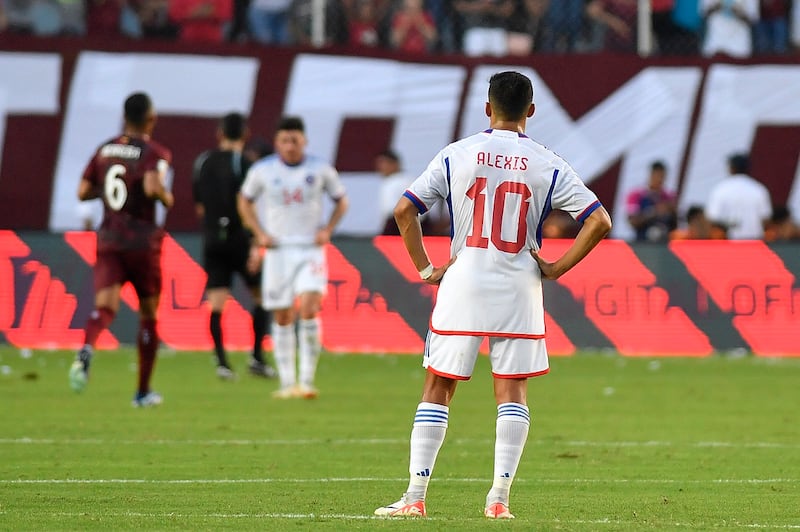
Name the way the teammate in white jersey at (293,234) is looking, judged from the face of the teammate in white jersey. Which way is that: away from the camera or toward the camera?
toward the camera

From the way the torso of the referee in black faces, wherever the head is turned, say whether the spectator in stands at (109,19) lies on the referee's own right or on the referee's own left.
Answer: on the referee's own left

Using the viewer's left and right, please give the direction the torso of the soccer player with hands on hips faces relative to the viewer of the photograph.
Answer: facing away from the viewer

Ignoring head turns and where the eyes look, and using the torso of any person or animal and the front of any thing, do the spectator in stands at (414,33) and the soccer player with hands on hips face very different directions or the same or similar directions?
very different directions

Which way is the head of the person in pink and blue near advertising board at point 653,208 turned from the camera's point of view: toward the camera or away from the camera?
toward the camera

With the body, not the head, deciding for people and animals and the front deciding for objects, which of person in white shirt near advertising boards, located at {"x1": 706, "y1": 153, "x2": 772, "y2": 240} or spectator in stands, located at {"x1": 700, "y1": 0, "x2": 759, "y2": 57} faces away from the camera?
person in white shirt near advertising boards, located at {"x1": 706, "y1": 153, "x2": 772, "y2": 240}

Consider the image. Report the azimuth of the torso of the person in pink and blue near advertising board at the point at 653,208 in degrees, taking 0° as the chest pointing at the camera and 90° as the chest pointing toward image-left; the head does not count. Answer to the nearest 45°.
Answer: approximately 0°

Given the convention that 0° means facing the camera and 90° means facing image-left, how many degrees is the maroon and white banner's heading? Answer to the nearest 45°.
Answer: approximately 0°

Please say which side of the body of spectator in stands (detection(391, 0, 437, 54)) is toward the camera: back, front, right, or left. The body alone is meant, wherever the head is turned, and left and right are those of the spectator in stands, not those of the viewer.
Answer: front

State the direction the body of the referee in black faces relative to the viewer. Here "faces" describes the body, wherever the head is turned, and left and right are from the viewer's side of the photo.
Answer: facing away from the viewer and to the right of the viewer

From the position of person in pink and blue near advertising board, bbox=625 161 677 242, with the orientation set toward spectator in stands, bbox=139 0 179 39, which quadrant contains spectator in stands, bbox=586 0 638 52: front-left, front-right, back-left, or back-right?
front-right

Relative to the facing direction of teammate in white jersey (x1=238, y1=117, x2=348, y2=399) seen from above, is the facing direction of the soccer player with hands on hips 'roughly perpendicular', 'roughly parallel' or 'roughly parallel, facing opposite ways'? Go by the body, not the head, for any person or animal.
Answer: roughly parallel, facing opposite ways

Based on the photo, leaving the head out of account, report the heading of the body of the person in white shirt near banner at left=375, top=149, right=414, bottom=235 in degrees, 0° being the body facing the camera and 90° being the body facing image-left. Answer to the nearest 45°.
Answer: approximately 45°
